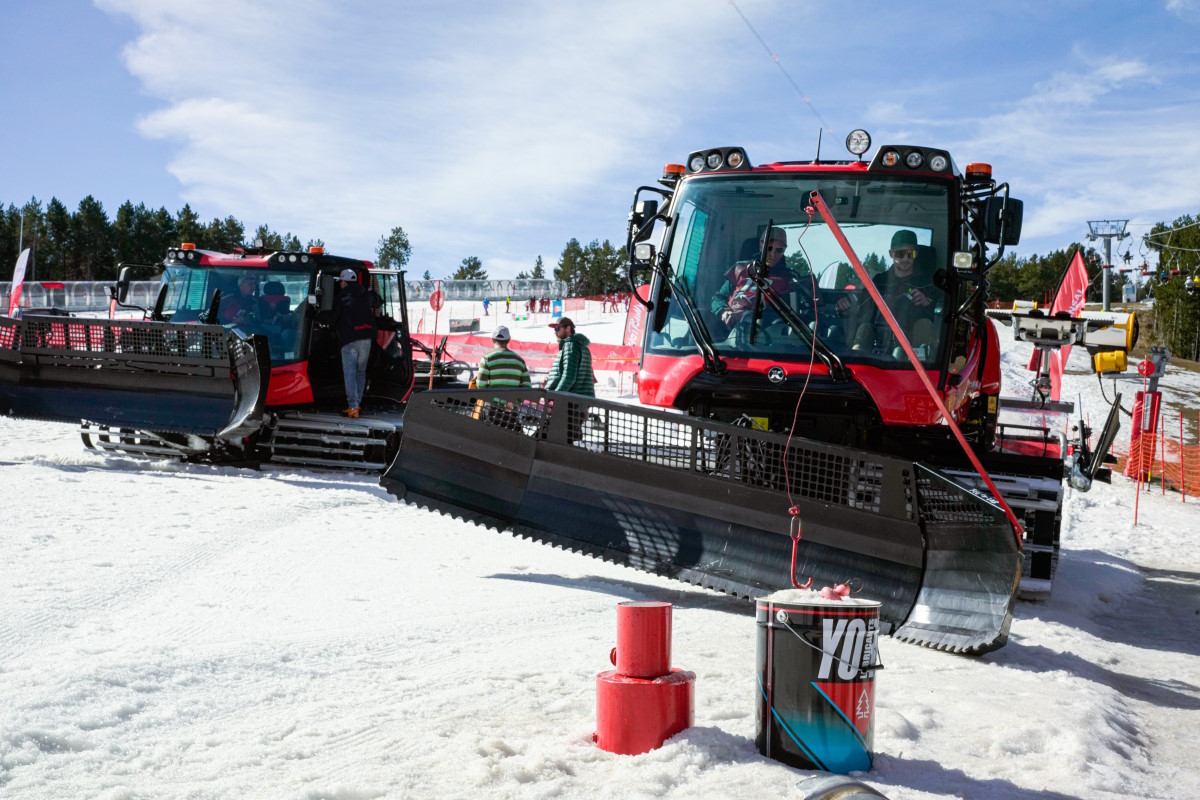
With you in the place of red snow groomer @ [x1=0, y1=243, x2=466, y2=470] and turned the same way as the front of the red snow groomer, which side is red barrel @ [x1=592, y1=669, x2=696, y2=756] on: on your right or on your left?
on your left

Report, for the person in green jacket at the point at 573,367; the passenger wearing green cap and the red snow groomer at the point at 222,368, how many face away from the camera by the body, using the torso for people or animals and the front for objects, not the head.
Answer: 0

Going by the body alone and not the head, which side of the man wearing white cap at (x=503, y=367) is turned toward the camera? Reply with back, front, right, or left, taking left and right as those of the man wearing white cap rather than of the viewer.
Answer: back

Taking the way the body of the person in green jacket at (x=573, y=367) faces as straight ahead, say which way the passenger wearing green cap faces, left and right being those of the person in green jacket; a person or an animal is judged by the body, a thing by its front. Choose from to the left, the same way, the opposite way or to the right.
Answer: to the left

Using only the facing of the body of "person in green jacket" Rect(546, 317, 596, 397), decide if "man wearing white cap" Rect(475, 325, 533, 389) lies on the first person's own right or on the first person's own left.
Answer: on the first person's own right

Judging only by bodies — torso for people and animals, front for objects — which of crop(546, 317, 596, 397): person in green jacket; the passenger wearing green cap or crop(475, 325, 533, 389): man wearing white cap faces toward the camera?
the passenger wearing green cap

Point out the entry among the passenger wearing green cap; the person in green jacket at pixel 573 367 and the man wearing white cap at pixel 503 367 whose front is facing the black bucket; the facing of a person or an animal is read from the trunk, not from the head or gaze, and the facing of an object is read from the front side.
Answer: the passenger wearing green cap

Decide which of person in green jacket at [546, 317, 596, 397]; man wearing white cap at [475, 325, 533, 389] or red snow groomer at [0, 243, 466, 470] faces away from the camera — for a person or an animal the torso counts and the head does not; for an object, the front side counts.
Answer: the man wearing white cap

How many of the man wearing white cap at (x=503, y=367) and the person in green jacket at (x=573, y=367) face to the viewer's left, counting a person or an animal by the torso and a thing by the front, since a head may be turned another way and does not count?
1

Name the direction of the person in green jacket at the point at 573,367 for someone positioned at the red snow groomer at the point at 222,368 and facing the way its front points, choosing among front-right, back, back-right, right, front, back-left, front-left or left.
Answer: left

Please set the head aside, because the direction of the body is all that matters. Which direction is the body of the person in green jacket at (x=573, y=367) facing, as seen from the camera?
to the viewer's left

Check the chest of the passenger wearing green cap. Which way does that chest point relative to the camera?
toward the camera

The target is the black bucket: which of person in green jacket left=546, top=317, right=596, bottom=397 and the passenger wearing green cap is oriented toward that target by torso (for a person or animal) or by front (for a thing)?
the passenger wearing green cap

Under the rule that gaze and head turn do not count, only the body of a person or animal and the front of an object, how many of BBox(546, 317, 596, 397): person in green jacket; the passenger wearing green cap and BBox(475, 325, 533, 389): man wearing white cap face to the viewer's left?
1

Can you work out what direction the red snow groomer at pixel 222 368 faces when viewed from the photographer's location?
facing the viewer and to the left of the viewer

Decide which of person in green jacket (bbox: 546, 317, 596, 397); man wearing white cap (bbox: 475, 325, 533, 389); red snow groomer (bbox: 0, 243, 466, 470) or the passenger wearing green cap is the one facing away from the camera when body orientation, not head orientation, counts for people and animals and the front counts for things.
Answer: the man wearing white cap

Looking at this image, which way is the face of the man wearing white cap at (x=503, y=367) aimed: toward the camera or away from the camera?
away from the camera
